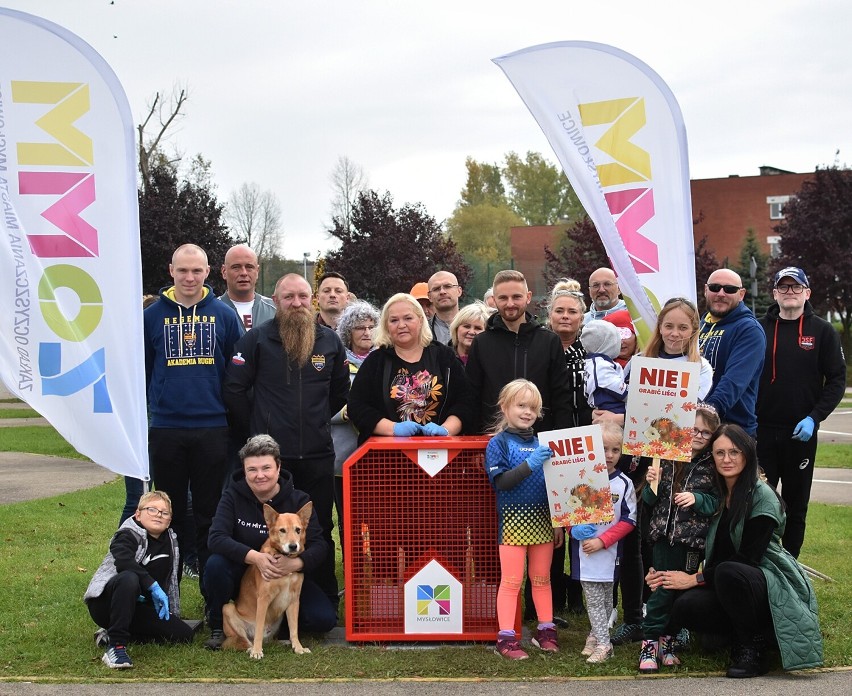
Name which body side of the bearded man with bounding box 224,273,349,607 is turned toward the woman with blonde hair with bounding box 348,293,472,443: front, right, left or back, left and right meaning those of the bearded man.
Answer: left

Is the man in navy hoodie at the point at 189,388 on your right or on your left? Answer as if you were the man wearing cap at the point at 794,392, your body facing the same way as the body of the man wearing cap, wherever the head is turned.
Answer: on your right

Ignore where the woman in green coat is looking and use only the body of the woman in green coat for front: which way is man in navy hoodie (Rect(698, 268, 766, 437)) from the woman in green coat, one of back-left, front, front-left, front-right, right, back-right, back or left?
back-right

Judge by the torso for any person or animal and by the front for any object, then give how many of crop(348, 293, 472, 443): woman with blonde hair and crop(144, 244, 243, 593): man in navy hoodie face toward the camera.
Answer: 2

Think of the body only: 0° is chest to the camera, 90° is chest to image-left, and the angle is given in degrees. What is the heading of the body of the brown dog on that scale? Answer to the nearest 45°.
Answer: approximately 315°

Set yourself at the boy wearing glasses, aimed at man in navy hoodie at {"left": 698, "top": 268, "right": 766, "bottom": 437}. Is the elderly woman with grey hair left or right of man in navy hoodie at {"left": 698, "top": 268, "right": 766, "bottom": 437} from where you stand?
left

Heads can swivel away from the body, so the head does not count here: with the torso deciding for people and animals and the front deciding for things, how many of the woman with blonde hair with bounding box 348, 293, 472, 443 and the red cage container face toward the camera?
2

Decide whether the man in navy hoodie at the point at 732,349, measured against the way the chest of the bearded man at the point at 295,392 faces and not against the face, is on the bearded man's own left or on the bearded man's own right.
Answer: on the bearded man's own left
